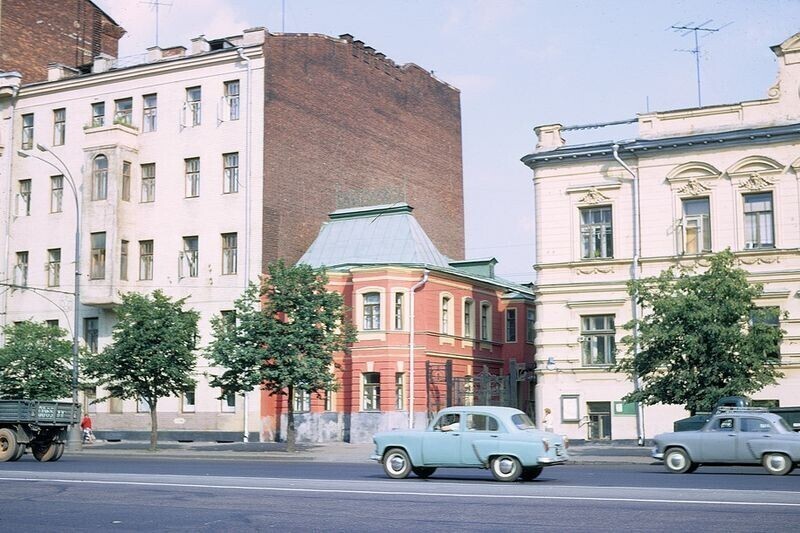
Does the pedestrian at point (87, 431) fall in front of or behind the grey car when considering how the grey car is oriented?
in front

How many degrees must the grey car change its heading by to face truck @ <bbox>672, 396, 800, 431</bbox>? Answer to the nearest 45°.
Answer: approximately 90° to its right

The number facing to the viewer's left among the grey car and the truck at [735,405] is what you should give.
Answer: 2

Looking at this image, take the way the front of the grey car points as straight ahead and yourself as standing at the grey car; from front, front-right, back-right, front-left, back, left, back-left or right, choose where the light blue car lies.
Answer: front-left

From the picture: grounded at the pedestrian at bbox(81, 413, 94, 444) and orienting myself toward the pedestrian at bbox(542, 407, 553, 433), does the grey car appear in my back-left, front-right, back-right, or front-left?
front-right

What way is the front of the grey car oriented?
to the viewer's left

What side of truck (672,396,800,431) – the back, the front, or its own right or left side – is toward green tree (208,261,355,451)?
front

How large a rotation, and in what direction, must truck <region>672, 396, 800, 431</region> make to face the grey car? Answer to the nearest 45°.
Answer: approximately 90° to its left

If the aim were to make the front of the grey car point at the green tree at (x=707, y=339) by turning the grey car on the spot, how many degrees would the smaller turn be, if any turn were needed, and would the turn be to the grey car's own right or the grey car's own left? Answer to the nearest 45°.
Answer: approximately 90° to the grey car's own right

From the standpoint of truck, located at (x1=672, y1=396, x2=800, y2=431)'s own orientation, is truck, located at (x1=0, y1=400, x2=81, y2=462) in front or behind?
in front

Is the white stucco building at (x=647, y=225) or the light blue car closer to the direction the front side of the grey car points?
the light blue car

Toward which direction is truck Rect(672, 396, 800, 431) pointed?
to the viewer's left

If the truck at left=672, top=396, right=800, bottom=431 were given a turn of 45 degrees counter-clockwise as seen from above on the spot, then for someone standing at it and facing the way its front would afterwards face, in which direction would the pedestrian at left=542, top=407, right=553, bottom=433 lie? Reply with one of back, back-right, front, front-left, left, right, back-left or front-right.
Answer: right
